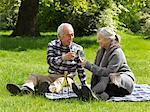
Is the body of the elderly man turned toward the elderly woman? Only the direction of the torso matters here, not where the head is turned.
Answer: no

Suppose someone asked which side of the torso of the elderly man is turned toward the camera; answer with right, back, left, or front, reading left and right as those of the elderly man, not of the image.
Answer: front

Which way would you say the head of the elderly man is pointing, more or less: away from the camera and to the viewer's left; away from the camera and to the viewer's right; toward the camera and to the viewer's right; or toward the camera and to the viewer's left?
toward the camera and to the viewer's right
